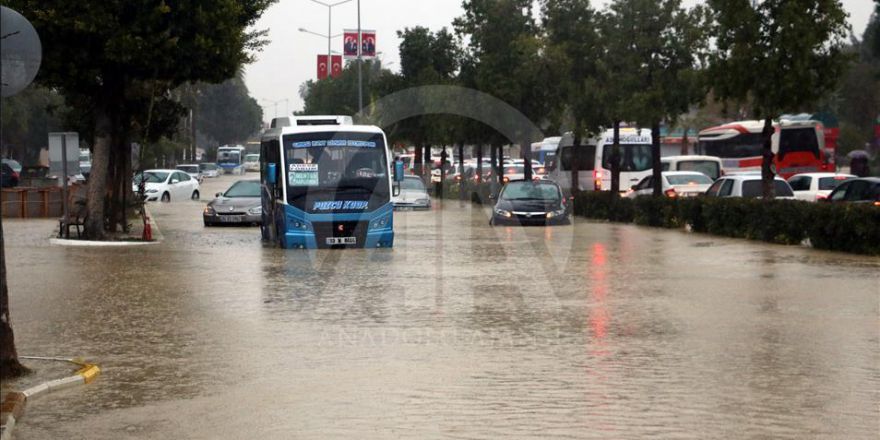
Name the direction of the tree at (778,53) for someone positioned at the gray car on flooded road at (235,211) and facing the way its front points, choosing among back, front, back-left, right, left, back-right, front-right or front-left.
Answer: left

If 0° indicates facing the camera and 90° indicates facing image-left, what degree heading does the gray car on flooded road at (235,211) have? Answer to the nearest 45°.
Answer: approximately 45°

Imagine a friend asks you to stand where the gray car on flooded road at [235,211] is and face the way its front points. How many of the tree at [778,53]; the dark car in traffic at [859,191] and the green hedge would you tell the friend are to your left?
3

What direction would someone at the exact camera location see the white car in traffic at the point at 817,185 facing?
facing away from the viewer and to the left of the viewer

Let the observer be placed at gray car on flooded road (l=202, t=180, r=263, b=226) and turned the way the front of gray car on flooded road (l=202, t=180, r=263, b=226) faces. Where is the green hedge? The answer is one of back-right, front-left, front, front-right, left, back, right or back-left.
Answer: left

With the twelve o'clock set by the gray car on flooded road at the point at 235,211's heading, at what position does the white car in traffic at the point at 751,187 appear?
the white car in traffic at the point at 751,187 is roughly at 8 o'clock from the gray car on flooded road at the point at 235,211.

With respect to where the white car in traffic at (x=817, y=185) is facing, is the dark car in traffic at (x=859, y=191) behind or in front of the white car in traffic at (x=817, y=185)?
behind

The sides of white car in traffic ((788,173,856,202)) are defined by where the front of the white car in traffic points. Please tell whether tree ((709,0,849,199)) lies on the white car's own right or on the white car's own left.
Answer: on the white car's own left
